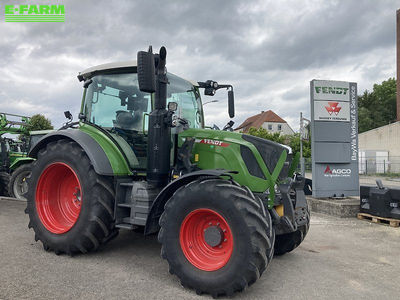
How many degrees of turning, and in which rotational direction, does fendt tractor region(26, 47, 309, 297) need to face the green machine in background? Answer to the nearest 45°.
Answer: approximately 180°

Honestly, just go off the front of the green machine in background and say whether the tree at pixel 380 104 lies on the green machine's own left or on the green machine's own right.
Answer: on the green machine's own left

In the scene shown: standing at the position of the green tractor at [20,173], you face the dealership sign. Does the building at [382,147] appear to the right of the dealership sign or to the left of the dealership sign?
left

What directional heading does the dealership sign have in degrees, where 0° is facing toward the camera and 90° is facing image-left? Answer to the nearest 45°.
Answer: approximately 0°

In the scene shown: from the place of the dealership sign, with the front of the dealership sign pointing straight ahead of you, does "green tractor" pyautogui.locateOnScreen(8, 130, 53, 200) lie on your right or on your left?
on your right

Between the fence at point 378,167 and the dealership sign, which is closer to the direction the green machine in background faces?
the dealership sign

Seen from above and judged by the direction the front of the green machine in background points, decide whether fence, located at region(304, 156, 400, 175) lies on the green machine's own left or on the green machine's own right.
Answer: on the green machine's own left

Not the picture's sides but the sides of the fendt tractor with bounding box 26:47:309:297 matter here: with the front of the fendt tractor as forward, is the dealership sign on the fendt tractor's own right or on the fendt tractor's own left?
on the fendt tractor's own left

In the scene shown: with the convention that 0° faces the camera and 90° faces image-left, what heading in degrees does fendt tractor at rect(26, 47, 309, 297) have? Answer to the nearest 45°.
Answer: approximately 315°

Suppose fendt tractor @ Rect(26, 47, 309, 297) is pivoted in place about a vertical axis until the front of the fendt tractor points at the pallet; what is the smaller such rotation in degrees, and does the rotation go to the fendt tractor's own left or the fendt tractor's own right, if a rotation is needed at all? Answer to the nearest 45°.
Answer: approximately 90° to the fendt tractor's own left

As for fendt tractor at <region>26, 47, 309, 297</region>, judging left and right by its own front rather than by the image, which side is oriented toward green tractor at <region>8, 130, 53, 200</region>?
back

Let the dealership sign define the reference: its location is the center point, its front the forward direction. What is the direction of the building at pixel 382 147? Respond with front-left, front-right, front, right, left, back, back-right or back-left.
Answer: back

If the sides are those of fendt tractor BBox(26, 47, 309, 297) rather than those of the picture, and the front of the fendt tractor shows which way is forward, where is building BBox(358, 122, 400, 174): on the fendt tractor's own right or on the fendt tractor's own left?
on the fendt tractor's own left
